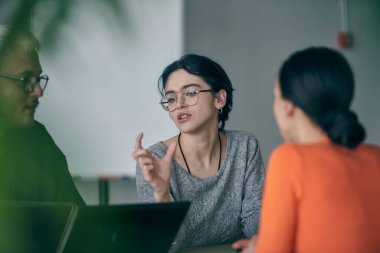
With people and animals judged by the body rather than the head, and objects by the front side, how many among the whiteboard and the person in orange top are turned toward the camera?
1

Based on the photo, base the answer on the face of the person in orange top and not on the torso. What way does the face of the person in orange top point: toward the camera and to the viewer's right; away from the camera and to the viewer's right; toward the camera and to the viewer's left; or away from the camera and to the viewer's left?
away from the camera and to the viewer's left

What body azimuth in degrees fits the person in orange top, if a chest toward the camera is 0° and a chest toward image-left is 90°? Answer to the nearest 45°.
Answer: approximately 135°

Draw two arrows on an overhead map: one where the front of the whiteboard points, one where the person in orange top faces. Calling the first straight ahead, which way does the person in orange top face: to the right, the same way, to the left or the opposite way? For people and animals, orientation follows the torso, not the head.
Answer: the opposite way

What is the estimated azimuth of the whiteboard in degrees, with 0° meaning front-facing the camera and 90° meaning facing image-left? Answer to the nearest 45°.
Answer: approximately 0°

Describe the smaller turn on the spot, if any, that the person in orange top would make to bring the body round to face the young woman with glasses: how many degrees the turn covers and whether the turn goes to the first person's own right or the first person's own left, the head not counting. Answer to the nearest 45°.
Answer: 0° — they already face them
